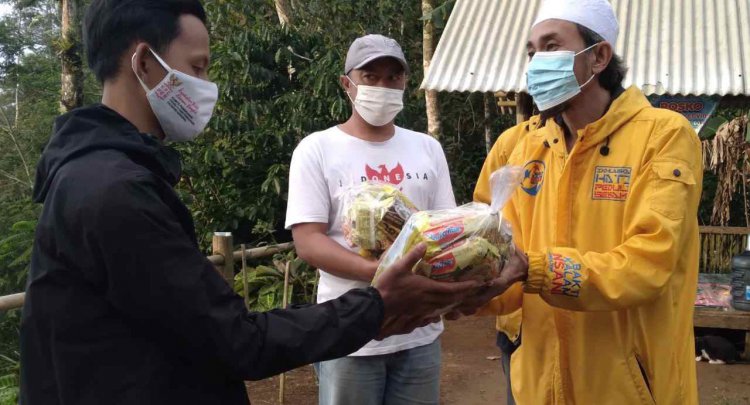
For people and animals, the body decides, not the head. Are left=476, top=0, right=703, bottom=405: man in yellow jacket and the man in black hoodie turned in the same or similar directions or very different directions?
very different directions

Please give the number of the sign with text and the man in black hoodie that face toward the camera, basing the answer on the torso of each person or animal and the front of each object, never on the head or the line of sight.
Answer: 1

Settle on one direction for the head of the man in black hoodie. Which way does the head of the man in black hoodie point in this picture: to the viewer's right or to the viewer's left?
to the viewer's right

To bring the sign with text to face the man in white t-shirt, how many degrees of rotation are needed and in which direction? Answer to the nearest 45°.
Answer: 0° — it already faces them

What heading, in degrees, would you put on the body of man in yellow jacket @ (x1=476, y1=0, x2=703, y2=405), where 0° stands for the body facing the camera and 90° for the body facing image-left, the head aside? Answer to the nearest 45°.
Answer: approximately 45°

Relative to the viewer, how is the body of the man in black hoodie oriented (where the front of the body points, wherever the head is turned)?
to the viewer's right

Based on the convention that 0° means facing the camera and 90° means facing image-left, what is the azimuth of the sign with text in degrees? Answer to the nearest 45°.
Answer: approximately 0°
